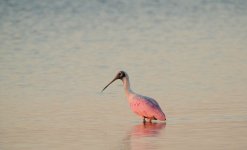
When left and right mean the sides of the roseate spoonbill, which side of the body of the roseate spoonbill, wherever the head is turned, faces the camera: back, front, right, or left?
left
